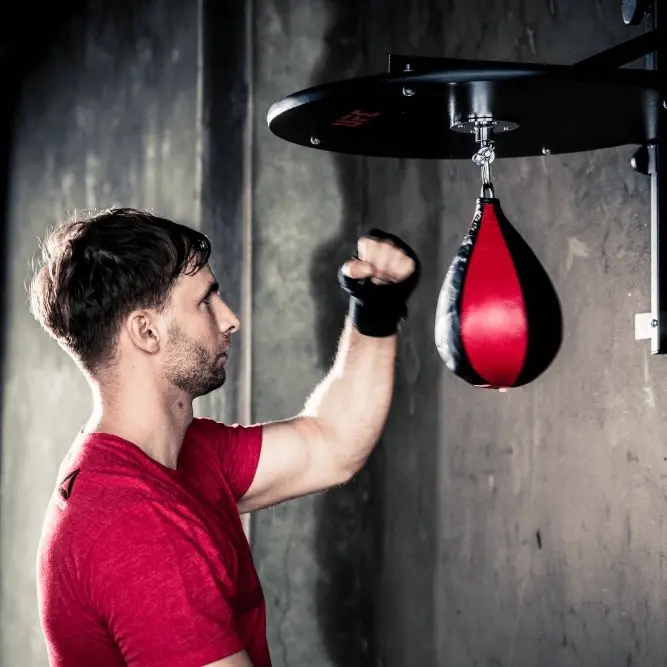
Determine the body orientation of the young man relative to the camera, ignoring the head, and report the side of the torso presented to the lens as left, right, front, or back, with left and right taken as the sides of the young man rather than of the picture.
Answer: right

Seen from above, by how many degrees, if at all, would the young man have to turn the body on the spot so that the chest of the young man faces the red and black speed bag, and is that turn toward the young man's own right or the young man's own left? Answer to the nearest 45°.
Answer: approximately 45° to the young man's own right

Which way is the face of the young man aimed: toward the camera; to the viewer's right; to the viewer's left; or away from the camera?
to the viewer's right
